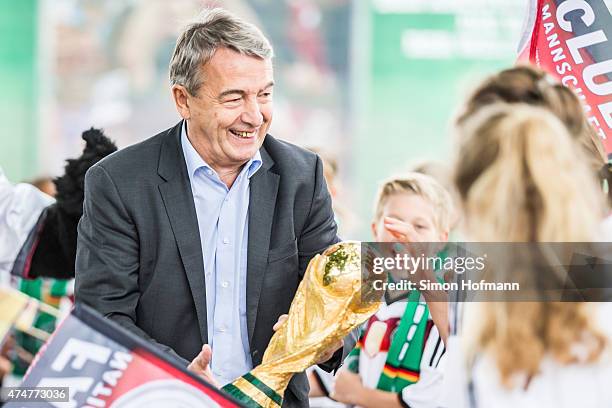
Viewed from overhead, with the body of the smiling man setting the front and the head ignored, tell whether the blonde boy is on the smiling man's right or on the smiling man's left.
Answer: on the smiling man's left

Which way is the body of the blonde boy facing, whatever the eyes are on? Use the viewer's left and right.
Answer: facing the viewer and to the left of the viewer

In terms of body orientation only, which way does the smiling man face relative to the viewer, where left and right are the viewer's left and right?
facing the viewer and to the right of the viewer

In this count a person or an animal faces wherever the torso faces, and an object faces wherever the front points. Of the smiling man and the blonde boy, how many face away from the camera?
0

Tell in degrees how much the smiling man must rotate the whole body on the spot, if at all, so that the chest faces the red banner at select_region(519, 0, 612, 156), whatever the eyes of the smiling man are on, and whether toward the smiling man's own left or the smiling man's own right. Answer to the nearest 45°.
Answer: approximately 45° to the smiling man's own left

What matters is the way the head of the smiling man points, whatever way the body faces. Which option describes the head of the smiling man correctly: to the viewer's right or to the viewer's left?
to the viewer's right

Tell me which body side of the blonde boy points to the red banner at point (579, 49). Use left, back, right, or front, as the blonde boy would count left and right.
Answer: left

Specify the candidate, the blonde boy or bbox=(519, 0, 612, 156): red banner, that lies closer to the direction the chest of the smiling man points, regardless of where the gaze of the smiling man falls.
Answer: the red banner

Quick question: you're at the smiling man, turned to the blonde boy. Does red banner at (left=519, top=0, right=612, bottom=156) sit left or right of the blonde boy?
right
